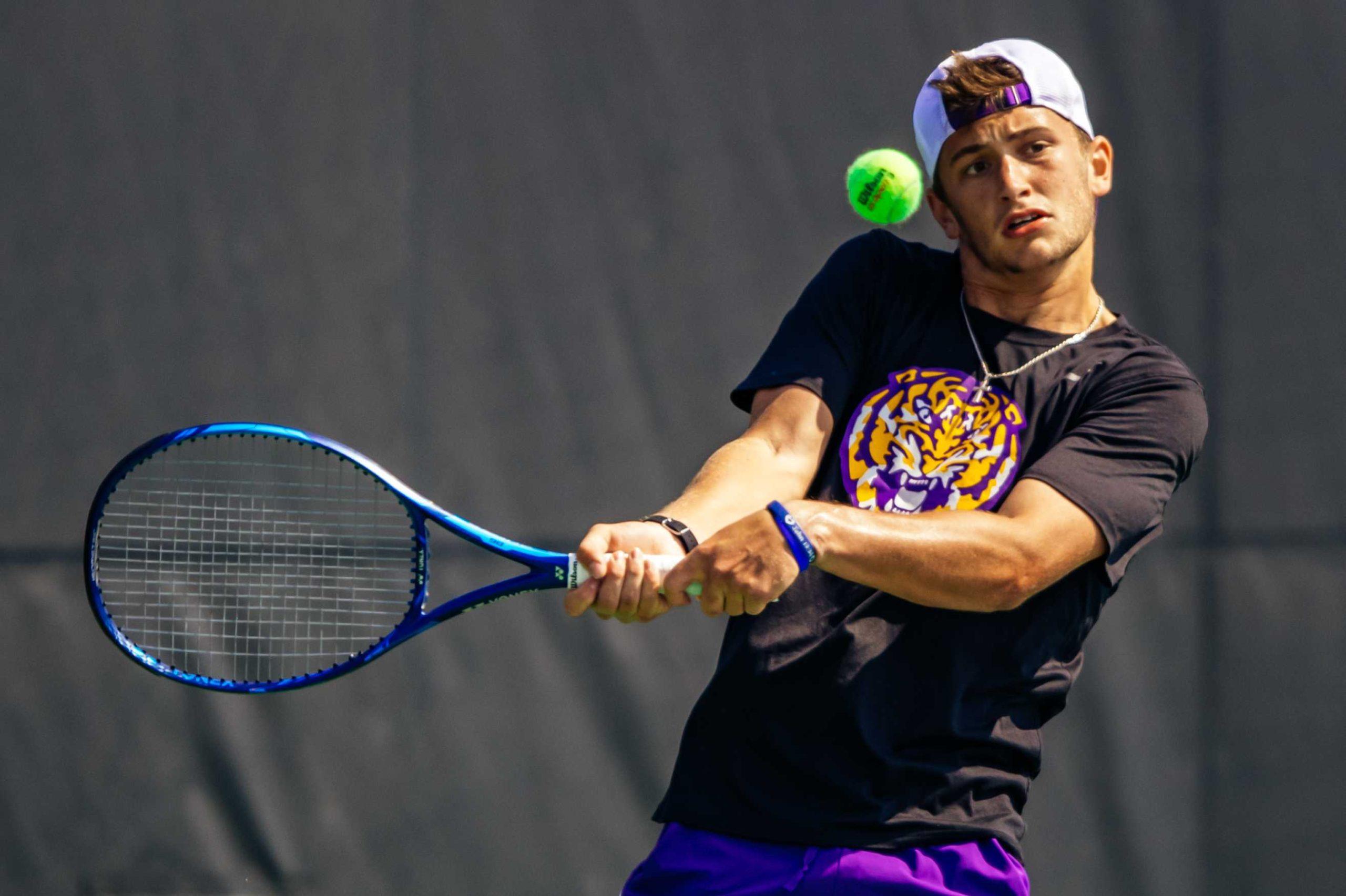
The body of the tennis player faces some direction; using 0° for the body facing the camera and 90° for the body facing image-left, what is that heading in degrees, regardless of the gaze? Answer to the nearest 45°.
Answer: approximately 0°

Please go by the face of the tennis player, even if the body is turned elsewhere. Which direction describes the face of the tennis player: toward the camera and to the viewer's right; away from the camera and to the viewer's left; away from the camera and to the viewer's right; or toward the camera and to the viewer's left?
toward the camera and to the viewer's left
